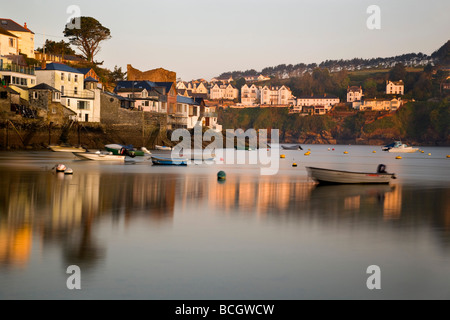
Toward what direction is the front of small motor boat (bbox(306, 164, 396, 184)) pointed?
to the viewer's left
